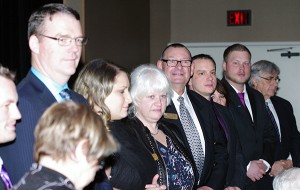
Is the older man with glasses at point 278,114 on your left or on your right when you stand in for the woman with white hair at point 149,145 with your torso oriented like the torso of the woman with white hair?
on your left

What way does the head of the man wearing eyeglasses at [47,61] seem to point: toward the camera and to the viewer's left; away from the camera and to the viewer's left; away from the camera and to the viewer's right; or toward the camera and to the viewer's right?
toward the camera and to the viewer's right

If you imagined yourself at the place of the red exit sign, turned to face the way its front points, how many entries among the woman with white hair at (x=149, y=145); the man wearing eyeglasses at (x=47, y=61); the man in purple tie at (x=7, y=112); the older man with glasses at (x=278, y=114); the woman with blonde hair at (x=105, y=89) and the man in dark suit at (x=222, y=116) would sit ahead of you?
6

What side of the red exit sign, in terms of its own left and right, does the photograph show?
front

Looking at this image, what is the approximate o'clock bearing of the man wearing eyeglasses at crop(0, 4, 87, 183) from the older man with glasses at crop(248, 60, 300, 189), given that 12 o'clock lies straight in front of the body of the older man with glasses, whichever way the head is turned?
The man wearing eyeglasses is roughly at 2 o'clock from the older man with glasses.

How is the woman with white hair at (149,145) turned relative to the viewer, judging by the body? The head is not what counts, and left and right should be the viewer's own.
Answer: facing the viewer and to the right of the viewer

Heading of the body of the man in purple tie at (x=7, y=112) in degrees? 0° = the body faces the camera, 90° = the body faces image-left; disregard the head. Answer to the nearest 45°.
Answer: approximately 270°
